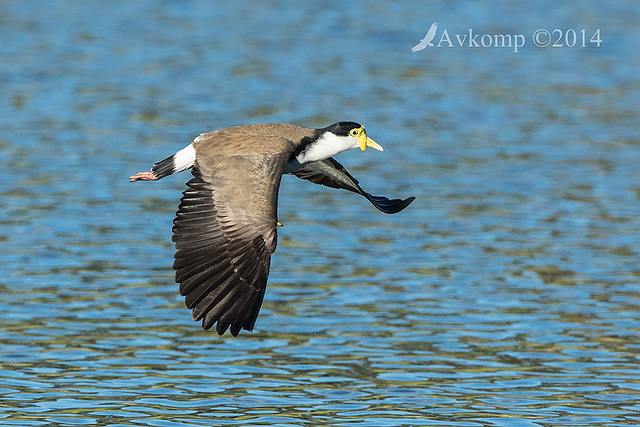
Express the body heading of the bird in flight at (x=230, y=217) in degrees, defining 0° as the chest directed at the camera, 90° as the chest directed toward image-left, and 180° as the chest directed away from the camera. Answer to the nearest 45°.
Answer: approximately 270°
